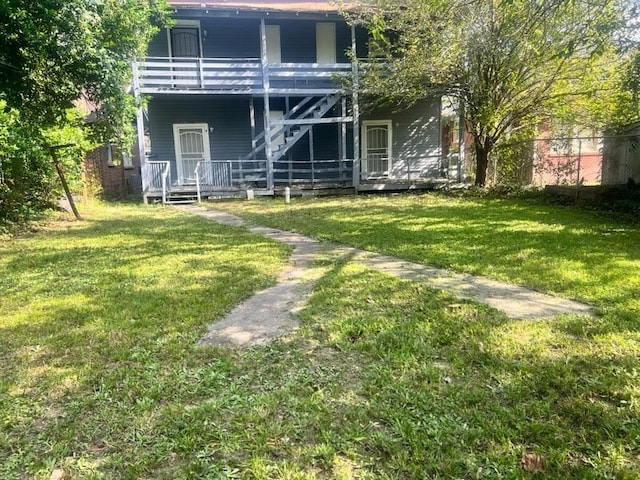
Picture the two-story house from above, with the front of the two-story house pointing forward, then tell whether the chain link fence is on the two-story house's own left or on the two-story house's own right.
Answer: on the two-story house's own left

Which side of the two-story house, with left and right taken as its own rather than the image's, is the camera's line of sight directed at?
front

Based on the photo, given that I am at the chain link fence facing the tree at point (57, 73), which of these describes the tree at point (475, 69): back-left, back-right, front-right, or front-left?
front-right

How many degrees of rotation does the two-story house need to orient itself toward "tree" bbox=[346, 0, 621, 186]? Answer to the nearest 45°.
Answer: approximately 45° to its left

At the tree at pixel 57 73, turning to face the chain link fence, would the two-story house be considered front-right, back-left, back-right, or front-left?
front-left

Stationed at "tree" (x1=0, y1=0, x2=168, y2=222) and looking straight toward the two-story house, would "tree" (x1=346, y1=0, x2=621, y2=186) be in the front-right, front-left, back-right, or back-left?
front-right

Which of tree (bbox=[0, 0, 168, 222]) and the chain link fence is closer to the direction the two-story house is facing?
the tree
